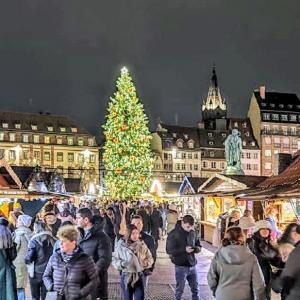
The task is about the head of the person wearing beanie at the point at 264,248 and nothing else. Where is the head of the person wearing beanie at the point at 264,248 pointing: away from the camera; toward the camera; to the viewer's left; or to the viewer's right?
toward the camera

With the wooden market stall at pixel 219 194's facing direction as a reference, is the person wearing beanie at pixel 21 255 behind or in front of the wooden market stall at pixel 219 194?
in front

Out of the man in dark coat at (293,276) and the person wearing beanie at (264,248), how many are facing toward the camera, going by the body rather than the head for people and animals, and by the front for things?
1

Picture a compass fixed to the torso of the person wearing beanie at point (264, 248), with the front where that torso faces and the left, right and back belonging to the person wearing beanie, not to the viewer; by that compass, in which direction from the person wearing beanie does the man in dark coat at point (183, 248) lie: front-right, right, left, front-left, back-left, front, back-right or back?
back-right

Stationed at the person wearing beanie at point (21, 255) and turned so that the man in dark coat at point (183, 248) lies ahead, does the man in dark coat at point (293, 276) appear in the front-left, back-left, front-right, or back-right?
front-right

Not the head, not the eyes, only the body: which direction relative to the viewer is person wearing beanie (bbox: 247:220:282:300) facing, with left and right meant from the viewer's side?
facing the viewer

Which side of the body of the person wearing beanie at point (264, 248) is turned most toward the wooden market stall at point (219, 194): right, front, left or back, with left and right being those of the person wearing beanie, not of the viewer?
back

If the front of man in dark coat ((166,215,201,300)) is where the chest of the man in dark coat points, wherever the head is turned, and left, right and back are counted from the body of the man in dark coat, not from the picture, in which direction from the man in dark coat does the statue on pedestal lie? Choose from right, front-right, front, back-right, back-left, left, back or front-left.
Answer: back-left

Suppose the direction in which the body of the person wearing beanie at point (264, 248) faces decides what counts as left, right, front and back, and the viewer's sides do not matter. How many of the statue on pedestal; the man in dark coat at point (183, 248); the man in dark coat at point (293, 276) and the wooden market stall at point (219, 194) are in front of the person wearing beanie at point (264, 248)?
1

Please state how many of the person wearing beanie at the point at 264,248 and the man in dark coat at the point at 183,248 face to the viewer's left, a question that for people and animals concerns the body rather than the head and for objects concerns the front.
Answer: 0

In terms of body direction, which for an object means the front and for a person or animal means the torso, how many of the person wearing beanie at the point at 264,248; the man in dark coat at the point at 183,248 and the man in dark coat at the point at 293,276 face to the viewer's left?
1

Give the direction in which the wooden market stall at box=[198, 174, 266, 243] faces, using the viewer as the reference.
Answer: facing the viewer and to the left of the viewer
